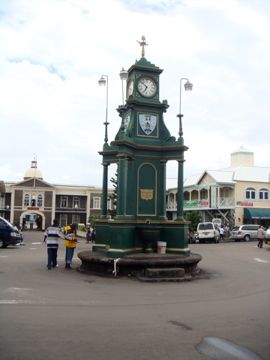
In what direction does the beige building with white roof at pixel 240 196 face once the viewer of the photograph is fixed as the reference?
facing the viewer and to the left of the viewer

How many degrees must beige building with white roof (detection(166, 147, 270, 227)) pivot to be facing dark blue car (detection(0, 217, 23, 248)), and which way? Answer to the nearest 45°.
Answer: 0° — it already faces it

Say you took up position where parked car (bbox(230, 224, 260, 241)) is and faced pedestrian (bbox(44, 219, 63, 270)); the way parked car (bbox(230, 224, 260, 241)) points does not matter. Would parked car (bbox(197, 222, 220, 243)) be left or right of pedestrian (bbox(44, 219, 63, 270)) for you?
right

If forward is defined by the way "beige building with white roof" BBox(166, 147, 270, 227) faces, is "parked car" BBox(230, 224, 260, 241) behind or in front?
in front

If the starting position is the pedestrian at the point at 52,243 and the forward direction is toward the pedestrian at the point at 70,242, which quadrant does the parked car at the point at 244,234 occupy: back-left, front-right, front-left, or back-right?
front-left

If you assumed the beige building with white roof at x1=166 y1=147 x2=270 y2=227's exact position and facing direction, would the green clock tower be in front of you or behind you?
in front

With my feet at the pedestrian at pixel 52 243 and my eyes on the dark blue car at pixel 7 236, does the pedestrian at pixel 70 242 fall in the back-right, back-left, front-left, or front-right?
back-right

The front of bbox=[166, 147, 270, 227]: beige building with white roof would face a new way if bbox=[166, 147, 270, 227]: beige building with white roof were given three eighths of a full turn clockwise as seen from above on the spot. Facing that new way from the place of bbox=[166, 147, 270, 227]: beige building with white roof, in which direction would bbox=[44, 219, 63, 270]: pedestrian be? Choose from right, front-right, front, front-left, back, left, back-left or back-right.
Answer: back
